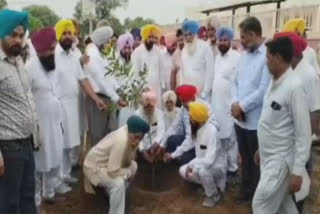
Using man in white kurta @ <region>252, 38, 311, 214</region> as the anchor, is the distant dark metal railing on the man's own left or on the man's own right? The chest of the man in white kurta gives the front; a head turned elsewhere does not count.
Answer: on the man's own right

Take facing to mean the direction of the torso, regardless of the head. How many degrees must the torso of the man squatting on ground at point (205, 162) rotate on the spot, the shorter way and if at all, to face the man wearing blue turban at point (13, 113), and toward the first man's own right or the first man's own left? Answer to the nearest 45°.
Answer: approximately 45° to the first man's own left

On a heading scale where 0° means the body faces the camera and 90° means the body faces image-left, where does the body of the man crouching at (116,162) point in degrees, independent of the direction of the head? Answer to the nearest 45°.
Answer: approximately 270°

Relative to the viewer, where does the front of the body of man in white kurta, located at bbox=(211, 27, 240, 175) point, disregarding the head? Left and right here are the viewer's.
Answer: facing the viewer and to the left of the viewer

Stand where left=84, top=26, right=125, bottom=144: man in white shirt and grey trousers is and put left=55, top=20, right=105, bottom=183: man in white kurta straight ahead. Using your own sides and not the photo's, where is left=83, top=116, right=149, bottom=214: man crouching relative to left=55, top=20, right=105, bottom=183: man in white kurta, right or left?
left

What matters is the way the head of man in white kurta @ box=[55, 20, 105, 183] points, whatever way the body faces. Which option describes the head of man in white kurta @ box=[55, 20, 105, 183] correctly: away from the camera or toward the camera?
toward the camera

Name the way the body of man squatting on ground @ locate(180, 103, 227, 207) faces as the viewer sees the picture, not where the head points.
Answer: to the viewer's left

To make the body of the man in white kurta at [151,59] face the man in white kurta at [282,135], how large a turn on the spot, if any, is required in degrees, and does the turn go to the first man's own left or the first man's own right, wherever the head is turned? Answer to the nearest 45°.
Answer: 0° — they already face them

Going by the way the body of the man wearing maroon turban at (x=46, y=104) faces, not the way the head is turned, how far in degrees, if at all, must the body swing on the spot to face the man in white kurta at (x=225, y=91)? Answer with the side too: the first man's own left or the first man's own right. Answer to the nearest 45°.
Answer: approximately 45° to the first man's own left

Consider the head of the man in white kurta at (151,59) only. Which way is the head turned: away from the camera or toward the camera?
toward the camera

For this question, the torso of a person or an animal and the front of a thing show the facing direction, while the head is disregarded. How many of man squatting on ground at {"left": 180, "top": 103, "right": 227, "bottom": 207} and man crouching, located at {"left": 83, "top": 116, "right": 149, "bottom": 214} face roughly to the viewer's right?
1

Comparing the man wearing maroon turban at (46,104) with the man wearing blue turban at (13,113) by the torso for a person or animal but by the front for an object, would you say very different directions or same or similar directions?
same or similar directions
